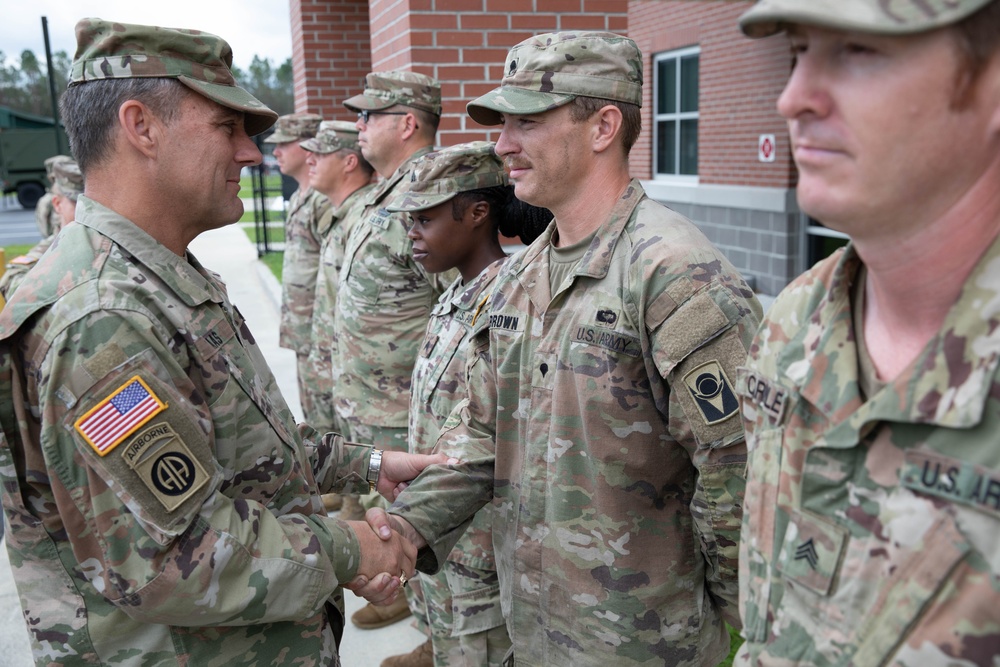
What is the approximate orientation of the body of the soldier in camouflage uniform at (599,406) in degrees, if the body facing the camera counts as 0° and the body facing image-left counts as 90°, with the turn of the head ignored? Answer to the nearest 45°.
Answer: approximately 45°

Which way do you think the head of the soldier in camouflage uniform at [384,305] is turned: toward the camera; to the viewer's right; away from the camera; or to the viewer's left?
to the viewer's left

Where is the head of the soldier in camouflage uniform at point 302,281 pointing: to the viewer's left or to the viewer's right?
to the viewer's left

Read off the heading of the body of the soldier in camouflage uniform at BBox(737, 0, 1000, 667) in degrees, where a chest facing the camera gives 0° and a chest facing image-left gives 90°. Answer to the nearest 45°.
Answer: approximately 45°

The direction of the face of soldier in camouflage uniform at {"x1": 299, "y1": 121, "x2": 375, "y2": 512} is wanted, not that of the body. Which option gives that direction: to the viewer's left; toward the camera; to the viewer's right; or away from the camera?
to the viewer's left

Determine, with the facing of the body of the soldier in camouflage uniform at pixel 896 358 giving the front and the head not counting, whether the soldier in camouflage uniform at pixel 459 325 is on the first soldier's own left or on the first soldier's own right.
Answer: on the first soldier's own right

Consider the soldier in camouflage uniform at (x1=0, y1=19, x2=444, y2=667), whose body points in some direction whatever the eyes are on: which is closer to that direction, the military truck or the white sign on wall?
the white sign on wall

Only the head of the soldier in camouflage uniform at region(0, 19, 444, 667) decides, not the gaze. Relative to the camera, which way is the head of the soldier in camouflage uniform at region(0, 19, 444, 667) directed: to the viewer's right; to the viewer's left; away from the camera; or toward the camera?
to the viewer's right

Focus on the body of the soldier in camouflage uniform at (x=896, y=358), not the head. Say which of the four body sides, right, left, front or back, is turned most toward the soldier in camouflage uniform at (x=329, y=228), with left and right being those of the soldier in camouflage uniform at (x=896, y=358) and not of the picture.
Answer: right

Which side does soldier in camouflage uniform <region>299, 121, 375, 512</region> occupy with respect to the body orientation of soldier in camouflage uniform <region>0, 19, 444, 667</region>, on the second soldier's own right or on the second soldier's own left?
on the second soldier's own left

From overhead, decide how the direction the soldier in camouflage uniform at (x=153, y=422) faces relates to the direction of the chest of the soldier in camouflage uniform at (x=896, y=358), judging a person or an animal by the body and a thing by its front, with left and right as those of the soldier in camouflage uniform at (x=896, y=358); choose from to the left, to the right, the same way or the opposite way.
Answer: the opposite way

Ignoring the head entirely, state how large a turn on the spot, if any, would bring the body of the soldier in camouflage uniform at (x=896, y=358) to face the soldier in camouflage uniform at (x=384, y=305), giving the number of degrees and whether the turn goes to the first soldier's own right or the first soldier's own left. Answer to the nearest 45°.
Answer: approximately 90° to the first soldier's own right

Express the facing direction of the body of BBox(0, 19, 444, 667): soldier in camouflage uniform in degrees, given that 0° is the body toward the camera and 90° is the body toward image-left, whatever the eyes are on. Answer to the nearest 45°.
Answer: approximately 270°

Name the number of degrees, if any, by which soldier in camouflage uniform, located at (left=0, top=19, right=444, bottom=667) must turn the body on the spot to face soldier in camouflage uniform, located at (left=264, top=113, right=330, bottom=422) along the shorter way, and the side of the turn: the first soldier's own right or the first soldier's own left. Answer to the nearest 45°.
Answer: approximately 90° to the first soldier's own left
